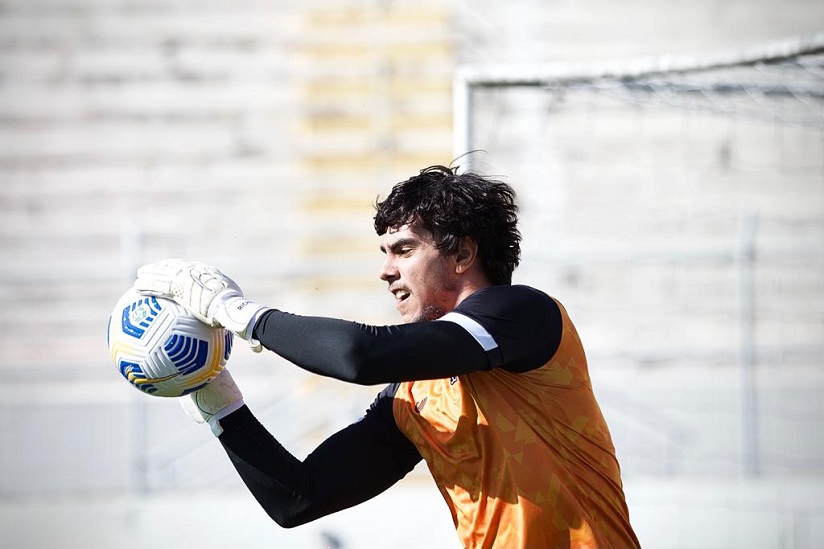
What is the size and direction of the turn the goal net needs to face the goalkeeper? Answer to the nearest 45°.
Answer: approximately 45° to its left

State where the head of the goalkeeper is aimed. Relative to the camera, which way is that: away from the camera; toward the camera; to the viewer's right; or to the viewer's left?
to the viewer's left

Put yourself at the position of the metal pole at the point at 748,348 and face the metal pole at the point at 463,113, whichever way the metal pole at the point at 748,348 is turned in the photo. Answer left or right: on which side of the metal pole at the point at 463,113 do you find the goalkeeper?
left

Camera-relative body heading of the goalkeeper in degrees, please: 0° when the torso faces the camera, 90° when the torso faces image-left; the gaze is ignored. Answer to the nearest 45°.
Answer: approximately 45°

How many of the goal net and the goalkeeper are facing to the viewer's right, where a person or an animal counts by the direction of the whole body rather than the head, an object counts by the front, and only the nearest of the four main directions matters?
0

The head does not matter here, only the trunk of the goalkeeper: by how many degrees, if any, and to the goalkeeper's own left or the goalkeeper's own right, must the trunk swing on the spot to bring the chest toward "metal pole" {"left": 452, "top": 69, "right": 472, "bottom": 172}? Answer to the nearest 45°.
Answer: approximately 135° to the goalkeeper's own right
